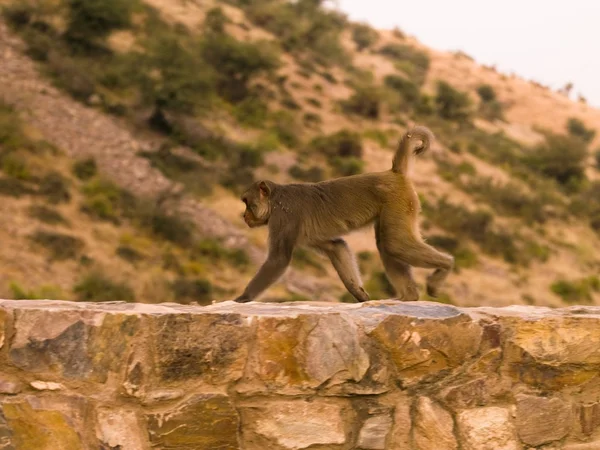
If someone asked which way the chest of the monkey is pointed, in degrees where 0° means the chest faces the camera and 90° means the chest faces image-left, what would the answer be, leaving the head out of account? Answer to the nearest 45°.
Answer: approximately 90°

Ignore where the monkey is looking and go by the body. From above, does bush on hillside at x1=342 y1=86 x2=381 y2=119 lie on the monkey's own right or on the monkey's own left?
on the monkey's own right

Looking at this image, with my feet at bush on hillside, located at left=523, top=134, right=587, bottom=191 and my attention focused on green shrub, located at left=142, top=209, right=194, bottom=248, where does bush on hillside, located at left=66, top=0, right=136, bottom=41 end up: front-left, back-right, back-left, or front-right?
front-right

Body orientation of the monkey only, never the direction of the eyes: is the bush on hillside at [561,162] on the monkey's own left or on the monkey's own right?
on the monkey's own right

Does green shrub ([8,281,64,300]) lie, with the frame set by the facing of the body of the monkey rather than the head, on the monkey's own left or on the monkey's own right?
on the monkey's own right

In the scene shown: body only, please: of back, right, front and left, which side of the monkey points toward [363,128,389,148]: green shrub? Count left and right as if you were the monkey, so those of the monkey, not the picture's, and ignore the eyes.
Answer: right

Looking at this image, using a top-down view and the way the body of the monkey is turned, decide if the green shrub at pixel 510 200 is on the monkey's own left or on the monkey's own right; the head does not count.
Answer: on the monkey's own right

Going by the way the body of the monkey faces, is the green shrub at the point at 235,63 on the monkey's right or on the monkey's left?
on the monkey's right

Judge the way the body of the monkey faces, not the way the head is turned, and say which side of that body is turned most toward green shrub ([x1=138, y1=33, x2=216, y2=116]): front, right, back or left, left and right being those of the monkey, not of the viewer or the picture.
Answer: right

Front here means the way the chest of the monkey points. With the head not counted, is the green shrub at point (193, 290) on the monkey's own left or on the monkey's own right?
on the monkey's own right

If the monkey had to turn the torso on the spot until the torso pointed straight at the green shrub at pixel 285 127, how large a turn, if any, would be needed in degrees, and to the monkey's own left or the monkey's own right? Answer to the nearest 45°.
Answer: approximately 90° to the monkey's own right

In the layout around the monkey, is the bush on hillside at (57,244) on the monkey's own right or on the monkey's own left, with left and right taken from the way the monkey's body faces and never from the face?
on the monkey's own right

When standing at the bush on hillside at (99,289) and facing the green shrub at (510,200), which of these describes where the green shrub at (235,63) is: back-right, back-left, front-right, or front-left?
front-left

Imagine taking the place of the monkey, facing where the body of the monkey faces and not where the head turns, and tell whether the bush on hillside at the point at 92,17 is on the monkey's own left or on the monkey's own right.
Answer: on the monkey's own right
